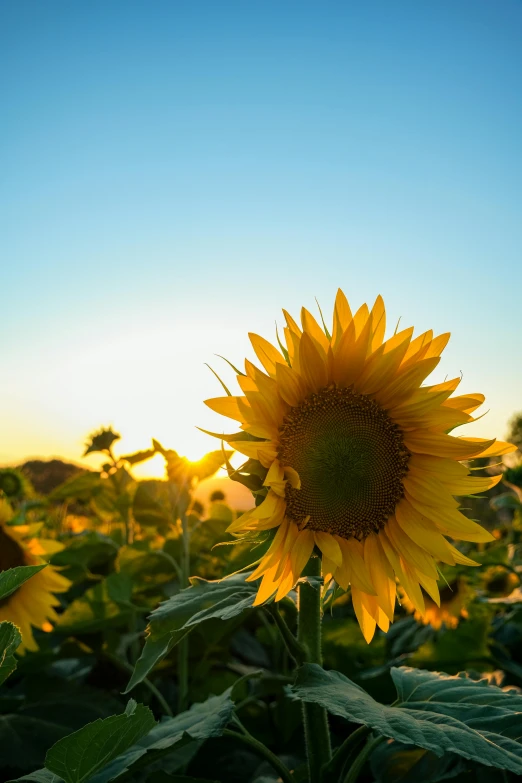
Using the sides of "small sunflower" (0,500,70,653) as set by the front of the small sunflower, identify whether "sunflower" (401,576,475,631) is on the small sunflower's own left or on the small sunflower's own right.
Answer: on the small sunflower's own left

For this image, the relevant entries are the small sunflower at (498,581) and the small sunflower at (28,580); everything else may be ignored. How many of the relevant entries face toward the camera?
2

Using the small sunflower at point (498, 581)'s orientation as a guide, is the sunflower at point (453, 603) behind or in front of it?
in front

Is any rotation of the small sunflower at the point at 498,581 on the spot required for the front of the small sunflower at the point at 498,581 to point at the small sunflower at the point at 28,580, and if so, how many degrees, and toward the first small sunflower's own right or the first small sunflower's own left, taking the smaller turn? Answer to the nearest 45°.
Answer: approximately 45° to the first small sunflower's own right

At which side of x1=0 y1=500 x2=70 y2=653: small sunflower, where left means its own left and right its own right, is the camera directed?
front
